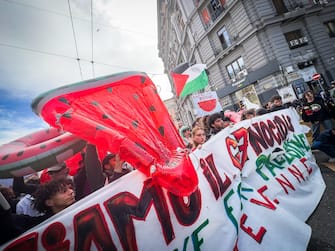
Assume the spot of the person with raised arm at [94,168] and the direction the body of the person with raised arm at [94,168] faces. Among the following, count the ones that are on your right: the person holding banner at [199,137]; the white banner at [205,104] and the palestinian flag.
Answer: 0

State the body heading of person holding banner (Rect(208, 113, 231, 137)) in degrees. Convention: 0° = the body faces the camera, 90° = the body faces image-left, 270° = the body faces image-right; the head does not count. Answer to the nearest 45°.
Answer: approximately 315°

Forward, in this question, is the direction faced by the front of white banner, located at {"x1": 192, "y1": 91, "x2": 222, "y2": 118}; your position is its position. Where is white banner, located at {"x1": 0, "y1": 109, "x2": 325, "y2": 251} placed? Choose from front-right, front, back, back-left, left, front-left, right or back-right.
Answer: front

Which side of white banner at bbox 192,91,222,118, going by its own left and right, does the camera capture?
front

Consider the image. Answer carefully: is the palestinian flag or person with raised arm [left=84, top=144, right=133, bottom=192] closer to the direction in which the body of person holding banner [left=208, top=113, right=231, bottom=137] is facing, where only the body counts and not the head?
the person with raised arm

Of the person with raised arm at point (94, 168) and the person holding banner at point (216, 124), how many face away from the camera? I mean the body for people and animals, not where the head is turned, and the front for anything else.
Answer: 0

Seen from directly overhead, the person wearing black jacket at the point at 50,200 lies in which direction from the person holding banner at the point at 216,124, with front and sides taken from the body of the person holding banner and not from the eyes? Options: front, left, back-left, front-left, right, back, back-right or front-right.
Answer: right

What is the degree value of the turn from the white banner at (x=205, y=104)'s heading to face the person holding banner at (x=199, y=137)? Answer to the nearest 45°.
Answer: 0° — it already faces them

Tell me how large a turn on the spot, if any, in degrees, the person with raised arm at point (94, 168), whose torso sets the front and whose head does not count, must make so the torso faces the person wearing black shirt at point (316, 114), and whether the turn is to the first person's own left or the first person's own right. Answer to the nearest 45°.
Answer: approximately 45° to the first person's own left

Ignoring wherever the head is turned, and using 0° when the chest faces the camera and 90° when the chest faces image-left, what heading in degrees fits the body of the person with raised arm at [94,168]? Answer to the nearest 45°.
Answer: approximately 315°

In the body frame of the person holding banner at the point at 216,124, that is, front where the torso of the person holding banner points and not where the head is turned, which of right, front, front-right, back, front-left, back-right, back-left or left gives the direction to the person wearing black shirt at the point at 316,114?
left
